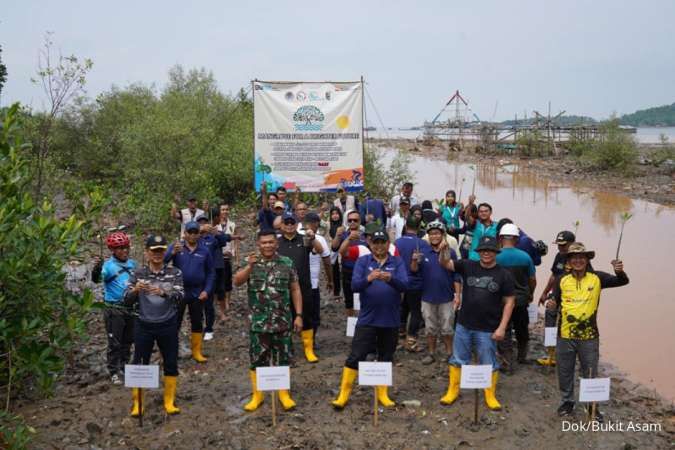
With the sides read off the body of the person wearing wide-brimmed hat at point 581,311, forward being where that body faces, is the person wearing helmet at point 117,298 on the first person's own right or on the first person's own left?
on the first person's own right

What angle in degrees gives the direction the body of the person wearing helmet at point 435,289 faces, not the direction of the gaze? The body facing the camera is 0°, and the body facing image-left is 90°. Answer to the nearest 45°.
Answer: approximately 0°

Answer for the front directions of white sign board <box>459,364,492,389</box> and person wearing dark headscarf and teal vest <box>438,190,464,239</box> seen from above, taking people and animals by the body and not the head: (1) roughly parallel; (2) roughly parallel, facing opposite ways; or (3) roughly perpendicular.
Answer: roughly parallel

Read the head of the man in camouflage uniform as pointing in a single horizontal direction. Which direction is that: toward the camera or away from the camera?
toward the camera

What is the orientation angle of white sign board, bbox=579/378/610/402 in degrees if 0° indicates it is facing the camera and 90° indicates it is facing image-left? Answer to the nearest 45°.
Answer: approximately 0°

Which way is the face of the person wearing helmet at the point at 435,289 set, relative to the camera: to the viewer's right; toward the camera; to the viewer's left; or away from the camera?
toward the camera

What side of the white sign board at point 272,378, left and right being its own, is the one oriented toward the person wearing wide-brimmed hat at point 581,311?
left

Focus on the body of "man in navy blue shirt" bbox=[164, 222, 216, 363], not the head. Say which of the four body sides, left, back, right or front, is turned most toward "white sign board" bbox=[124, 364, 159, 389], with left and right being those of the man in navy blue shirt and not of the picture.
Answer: front

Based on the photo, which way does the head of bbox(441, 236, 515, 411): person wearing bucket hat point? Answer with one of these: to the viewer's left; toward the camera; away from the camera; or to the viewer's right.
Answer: toward the camera

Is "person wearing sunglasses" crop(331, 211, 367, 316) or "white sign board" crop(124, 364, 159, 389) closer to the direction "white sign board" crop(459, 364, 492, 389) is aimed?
the white sign board

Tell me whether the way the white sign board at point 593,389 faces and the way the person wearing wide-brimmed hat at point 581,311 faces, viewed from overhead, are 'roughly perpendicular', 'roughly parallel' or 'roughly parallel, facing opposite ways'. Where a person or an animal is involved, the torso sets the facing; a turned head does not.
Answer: roughly parallel

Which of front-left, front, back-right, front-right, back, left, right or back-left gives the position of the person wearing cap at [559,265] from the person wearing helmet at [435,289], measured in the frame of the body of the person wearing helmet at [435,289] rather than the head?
left

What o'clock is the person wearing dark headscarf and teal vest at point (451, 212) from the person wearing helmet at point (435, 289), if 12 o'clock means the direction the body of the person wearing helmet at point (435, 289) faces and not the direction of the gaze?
the person wearing dark headscarf and teal vest at point (451, 212) is roughly at 6 o'clock from the person wearing helmet at point (435, 289).

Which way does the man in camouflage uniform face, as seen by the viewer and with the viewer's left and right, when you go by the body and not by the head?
facing the viewer

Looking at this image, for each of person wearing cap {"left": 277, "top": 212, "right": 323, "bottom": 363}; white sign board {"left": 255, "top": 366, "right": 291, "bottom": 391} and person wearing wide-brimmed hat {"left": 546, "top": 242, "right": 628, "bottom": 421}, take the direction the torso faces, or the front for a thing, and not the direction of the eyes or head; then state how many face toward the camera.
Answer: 3

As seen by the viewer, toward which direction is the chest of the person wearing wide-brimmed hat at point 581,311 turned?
toward the camera

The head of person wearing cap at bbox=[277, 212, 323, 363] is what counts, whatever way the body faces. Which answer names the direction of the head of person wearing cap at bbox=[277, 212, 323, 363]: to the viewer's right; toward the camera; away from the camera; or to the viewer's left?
toward the camera

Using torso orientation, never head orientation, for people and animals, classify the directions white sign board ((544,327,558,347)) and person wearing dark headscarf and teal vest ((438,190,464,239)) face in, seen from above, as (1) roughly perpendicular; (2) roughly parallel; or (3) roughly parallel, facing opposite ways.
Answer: roughly parallel

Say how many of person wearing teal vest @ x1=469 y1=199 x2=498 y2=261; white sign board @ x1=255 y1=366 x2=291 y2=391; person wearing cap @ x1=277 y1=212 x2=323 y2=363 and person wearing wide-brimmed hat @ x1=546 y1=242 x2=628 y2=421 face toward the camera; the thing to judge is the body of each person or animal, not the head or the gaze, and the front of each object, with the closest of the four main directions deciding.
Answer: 4
